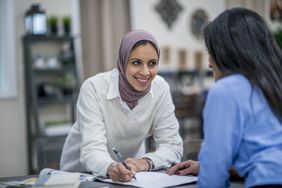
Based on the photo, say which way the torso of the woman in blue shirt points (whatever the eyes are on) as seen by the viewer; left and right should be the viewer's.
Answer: facing away from the viewer and to the left of the viewer

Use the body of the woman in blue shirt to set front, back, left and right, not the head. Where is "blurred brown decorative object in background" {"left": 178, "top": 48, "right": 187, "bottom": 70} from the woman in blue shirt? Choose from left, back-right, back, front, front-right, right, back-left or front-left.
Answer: front-right

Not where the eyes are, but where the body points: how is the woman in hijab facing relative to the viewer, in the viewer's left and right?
facing the viewer and to the right of the viewer

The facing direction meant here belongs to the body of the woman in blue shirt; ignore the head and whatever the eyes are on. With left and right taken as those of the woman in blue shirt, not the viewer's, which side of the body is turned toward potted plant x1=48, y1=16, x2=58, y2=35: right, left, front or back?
front

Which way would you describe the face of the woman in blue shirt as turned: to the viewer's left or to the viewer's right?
to the viewer's left

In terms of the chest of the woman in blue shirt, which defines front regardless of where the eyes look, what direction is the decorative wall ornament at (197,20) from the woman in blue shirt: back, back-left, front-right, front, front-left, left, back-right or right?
front-right

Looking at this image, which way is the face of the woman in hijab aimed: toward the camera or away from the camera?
toward the camera

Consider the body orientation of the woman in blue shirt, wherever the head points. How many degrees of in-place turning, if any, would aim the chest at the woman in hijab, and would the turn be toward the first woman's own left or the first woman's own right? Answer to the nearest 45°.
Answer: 0° — they already face them

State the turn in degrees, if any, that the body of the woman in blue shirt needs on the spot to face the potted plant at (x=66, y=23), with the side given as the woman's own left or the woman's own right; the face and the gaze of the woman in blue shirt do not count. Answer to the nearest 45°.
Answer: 0° — they already face it

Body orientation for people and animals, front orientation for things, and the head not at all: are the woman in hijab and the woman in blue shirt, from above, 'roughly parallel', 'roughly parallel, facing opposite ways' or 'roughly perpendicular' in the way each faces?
roughly parallel, facing opposite ways

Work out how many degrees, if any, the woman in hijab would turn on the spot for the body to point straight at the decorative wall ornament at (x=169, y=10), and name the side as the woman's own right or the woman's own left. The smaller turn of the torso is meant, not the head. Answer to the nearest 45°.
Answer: approximately 135° to the woman's own left
